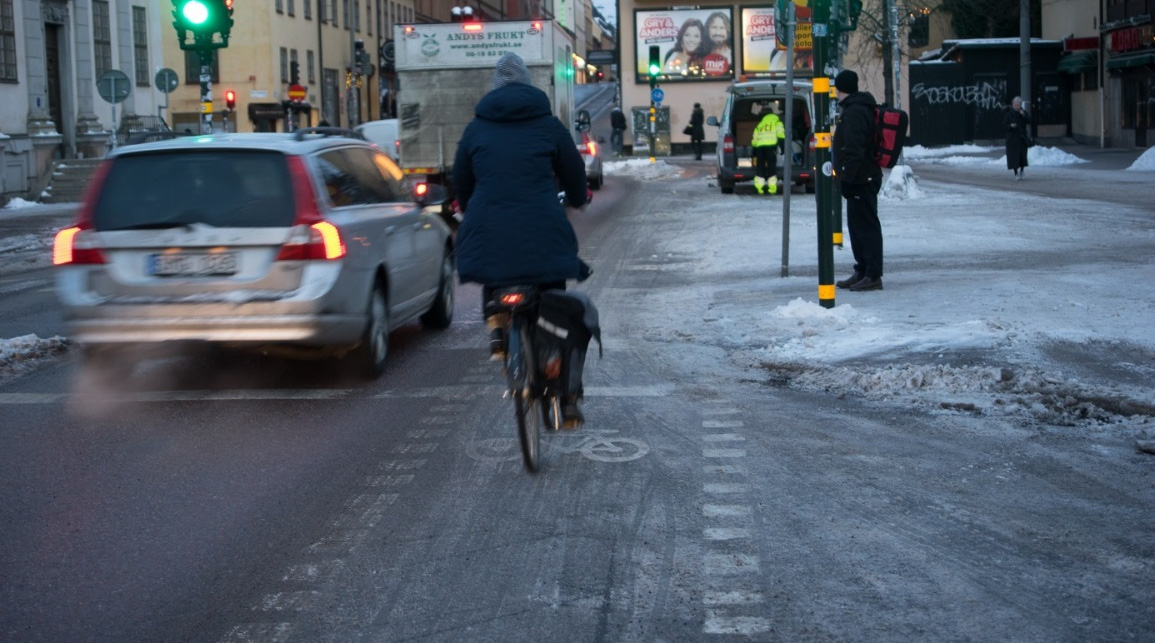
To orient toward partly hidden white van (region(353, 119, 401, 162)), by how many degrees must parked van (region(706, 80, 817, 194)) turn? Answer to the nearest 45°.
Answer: approximately 90° to its left

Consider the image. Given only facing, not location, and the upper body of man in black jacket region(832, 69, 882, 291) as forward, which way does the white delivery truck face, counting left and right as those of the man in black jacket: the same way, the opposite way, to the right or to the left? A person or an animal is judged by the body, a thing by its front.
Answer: to the right

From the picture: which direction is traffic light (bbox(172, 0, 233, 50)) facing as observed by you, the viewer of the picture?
facing the viewer

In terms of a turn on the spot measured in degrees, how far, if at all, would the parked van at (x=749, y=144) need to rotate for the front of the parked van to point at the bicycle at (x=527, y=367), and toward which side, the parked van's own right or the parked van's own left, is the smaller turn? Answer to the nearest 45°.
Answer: approximately 180°

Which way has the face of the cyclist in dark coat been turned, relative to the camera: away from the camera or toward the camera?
away from the camera

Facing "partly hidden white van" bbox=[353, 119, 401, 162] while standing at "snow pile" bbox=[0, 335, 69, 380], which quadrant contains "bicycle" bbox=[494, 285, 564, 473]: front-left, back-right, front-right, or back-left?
back-right

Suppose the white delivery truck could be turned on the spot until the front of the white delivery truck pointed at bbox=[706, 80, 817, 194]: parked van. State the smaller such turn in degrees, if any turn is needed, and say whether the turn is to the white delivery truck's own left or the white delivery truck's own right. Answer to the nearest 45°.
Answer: approximately 45° to the white delivery truck's own right

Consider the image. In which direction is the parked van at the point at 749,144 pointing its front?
away from the camera

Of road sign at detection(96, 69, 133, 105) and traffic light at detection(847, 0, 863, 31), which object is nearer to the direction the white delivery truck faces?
the road sign

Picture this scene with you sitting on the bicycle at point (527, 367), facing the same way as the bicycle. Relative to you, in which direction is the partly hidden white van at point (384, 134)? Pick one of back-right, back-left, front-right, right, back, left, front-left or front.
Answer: front

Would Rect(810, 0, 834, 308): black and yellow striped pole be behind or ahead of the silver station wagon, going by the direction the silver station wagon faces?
ahead

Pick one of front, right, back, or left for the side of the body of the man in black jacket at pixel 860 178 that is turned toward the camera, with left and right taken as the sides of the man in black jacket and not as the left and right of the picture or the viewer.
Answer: left

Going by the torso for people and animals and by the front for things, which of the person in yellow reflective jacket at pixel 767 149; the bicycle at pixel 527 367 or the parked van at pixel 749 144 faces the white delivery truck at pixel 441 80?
the bicycle

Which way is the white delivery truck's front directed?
away from the camera

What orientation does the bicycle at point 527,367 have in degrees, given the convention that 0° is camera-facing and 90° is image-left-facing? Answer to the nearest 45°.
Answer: approximately 180°
